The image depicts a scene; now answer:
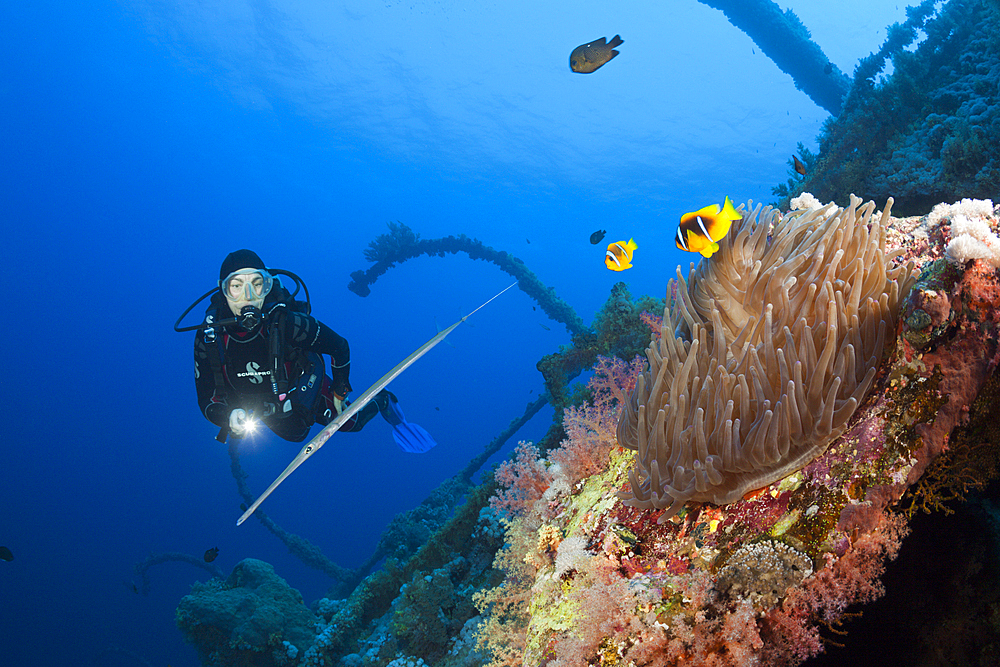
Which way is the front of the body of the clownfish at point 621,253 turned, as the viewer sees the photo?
to the viewer's left

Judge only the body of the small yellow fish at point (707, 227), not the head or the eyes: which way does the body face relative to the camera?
to the viewer's left

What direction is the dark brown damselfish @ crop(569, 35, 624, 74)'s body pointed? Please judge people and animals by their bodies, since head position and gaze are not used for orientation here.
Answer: to the viewer's left

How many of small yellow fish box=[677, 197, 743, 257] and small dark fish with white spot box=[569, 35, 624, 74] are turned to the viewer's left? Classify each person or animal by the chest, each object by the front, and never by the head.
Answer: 2
